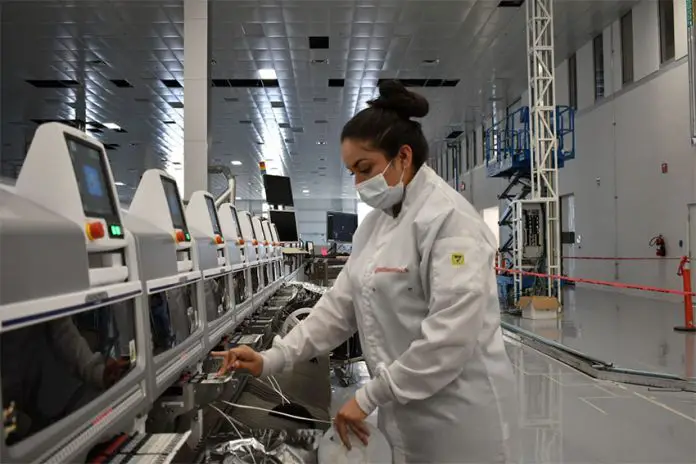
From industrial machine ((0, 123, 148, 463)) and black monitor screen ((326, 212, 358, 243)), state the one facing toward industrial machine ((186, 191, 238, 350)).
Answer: the black monitor screen

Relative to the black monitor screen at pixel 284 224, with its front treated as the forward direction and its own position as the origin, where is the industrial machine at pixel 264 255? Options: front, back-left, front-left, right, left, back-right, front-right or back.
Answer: front

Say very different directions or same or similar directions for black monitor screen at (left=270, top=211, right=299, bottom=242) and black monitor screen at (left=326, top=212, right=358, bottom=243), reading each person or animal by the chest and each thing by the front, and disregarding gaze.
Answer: same or similar directions

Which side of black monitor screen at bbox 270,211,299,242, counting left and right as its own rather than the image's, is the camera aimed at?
front

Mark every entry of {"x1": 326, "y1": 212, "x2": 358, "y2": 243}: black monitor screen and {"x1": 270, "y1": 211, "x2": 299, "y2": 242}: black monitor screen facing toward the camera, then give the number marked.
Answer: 2

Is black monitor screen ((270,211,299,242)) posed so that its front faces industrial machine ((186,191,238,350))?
yes

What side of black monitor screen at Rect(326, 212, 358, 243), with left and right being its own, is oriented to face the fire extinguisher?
left

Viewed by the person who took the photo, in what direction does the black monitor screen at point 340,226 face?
facing the viewer

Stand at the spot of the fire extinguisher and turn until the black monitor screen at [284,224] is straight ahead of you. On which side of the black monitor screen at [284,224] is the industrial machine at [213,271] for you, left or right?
left

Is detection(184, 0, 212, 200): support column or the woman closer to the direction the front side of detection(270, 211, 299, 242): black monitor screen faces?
the woman

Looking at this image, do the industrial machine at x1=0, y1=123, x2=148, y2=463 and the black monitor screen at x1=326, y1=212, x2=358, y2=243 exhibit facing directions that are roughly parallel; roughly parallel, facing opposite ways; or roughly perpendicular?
roughly perpendicular

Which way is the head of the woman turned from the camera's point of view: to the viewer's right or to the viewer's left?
to the viewer's left

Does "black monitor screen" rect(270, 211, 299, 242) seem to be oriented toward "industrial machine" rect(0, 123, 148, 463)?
yes

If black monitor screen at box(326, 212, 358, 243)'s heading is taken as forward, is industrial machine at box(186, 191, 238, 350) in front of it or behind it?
in front
